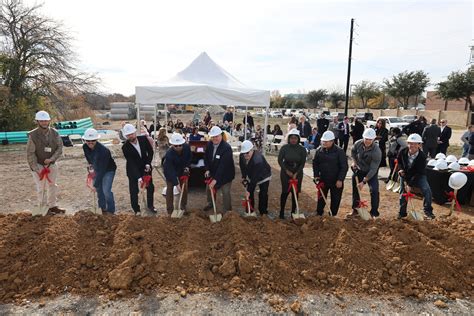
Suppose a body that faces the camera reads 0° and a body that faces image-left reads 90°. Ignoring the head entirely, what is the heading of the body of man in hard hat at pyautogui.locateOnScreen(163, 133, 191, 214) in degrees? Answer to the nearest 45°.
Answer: approximately 0°

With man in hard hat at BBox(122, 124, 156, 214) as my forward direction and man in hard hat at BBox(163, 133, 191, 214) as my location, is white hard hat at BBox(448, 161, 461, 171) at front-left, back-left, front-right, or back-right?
back-right

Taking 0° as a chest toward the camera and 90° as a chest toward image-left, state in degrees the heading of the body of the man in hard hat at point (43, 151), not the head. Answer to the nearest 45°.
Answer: approximately 0°

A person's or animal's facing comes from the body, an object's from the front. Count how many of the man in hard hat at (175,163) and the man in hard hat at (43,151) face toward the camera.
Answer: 2

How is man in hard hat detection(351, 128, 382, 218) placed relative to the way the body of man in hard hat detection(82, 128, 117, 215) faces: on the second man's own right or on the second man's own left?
on the second man's own left

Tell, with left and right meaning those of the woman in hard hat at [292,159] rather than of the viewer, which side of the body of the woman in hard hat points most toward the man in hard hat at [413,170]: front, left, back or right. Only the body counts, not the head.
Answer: left

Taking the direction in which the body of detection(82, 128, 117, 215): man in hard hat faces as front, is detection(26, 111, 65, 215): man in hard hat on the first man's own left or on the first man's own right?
on the first man's own right

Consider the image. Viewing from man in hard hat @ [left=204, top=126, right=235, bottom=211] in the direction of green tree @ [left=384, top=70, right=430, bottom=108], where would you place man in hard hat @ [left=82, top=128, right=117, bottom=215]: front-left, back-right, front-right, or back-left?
back-left

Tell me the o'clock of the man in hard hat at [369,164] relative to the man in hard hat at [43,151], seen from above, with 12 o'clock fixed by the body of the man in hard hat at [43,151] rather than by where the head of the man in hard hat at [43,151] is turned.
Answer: the man in hard hat at [369,164] is roughly at 10 o'clock from the man in hard hat at [43,151].

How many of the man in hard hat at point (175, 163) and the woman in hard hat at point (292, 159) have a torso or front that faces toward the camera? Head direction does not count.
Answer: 2

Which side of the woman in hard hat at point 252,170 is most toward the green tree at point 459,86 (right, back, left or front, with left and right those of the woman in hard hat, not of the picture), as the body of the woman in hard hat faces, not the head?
back

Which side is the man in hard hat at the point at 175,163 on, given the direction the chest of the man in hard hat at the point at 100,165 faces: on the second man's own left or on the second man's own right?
on the second man's own left
